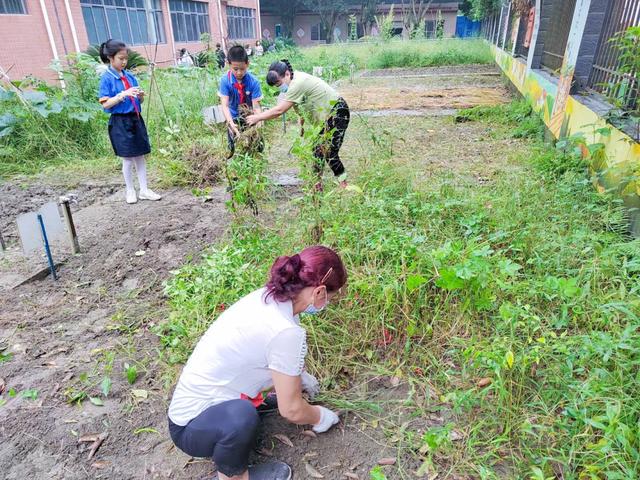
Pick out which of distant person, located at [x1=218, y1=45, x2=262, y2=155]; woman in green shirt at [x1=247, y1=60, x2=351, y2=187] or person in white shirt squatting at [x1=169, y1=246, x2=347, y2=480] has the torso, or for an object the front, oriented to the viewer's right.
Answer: the person in white shirt squatting

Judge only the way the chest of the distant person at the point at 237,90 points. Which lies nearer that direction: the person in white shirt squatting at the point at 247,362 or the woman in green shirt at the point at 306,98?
the person in white shirt squatting

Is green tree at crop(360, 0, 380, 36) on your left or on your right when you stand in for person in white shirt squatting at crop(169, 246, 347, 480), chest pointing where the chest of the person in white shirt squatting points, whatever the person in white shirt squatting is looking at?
on your left

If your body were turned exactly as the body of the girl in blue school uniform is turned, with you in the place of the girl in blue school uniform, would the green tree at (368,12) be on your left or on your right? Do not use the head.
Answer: on your left

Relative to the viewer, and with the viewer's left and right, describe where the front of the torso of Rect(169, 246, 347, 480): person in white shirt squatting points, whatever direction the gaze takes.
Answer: facing to the right of the viewer

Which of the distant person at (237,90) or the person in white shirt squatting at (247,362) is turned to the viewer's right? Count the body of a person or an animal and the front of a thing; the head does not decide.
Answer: the person in white shirt squatting

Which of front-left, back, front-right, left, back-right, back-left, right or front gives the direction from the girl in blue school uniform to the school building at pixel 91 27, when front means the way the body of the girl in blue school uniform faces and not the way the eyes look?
back-left

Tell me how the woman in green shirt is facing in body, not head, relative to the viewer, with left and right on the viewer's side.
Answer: facing to the left of the viewer

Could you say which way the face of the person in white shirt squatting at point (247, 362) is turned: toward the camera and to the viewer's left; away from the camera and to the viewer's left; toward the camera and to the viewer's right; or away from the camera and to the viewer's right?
away from the camera and to the viewer's right

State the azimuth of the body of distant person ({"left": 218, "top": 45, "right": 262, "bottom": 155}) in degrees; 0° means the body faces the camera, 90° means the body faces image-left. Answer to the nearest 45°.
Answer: approximately 0°

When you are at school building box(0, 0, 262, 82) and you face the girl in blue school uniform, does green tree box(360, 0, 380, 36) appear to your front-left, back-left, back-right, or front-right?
back-left

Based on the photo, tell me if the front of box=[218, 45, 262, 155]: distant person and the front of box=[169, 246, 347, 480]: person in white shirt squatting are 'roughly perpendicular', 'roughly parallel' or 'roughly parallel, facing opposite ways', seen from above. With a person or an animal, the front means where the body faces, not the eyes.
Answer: roughly perpendicular
